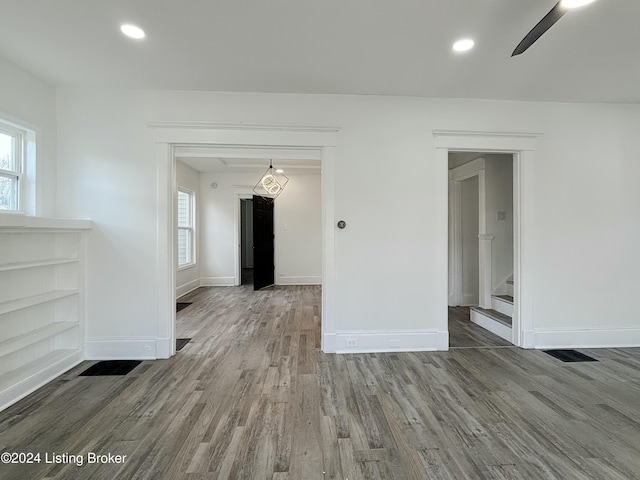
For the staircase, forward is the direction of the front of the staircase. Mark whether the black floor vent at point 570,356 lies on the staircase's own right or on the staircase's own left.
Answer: on the staircase's own left

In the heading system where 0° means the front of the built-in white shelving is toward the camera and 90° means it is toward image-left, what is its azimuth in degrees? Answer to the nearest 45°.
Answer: approximately 315°

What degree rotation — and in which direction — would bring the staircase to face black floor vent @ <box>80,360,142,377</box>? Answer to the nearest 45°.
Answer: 0° — it already faces it

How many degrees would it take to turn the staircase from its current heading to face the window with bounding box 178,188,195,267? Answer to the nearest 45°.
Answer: approximately 45° to its right

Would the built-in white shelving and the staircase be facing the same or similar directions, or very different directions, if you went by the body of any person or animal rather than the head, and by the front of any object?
very different directions

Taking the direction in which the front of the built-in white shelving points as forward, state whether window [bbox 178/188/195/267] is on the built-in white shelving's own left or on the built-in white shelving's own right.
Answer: on the built-in white shelving's own left

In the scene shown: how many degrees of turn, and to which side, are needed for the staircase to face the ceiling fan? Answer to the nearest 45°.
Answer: approximately 45° to its left

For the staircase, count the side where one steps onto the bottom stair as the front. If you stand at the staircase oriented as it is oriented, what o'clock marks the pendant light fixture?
The pendant light fixture is roughly at 2 o'clock from the staircase.
